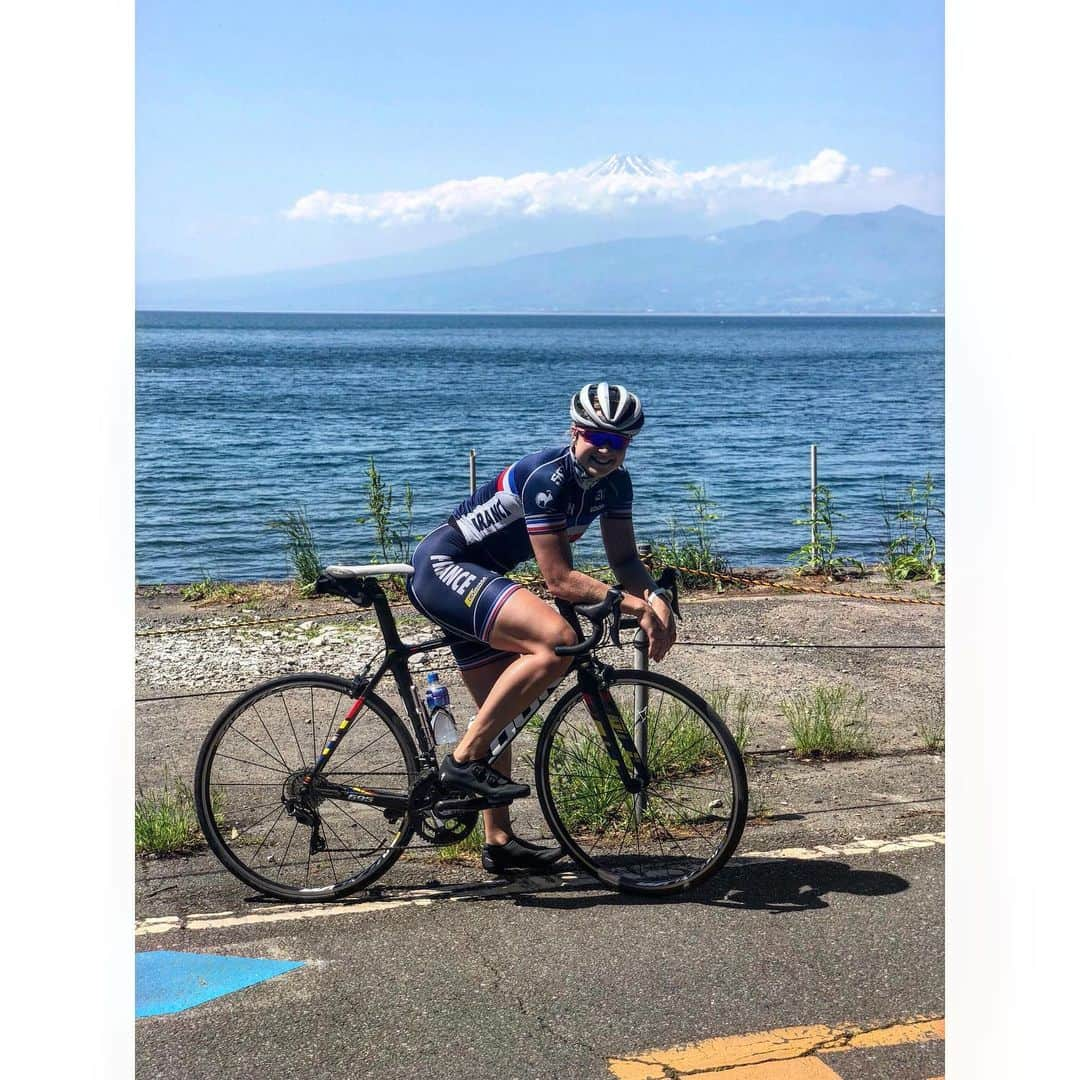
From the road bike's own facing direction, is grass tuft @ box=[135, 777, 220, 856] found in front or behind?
behind

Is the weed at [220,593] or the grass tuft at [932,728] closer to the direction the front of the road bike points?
the grass tuft

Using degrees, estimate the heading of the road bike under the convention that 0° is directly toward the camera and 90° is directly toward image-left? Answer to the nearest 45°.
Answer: approximately 270°

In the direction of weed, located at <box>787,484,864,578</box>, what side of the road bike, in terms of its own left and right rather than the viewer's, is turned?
left

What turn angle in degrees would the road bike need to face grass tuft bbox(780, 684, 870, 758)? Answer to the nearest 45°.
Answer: approximately 45° to its left

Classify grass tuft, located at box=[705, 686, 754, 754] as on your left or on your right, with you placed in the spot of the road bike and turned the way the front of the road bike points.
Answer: on your left

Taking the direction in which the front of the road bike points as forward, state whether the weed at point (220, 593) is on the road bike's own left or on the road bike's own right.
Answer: on the road bike's own left
